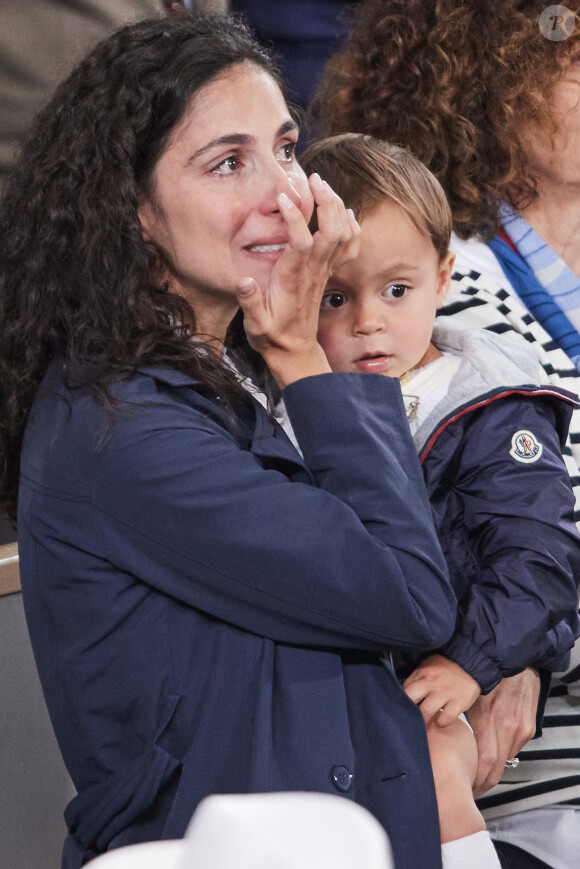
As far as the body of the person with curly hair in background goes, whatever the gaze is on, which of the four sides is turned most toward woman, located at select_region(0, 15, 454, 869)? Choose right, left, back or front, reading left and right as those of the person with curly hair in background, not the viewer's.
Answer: right

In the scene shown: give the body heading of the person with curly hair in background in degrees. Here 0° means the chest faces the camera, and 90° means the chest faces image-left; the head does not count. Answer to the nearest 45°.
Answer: approximately 315°

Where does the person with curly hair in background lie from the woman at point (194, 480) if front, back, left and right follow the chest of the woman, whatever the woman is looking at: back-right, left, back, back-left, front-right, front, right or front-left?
left

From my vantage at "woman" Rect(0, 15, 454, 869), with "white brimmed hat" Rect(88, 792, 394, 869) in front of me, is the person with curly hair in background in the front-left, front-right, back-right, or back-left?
back-left

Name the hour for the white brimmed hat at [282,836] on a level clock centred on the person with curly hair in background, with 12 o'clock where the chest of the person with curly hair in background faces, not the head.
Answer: The white brimmed hat is roughly at 2 o'clock from the person with curly hair in background.

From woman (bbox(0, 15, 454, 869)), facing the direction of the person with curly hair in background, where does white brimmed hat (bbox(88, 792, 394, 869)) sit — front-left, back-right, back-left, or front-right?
back-right

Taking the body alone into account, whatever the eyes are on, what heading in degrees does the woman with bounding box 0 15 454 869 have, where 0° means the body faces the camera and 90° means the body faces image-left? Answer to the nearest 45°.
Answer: approximately 315°
